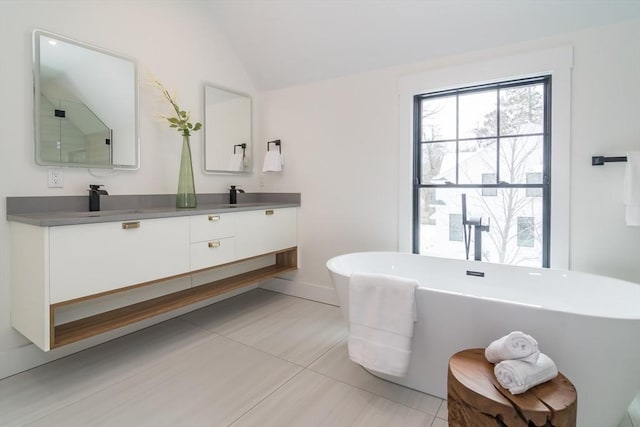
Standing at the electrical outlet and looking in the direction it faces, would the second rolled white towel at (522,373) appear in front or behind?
in front

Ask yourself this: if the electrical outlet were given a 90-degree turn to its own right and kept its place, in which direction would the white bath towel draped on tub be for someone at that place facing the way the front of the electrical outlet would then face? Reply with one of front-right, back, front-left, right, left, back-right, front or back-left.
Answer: back-left

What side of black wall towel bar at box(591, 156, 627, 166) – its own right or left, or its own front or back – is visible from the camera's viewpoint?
front

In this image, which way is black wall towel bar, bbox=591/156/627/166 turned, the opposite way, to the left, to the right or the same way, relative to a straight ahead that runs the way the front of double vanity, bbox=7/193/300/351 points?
to the right

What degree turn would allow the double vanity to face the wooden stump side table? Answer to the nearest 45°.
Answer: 0° — it already faces it

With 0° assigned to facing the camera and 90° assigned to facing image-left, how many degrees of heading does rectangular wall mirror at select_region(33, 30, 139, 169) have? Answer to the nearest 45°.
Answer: approximately 315°

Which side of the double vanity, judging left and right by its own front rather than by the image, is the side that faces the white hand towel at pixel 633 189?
front

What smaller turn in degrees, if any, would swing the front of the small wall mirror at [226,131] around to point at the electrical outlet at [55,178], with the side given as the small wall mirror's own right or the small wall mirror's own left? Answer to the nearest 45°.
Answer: approximately 90° to the small wall mirror's own right
